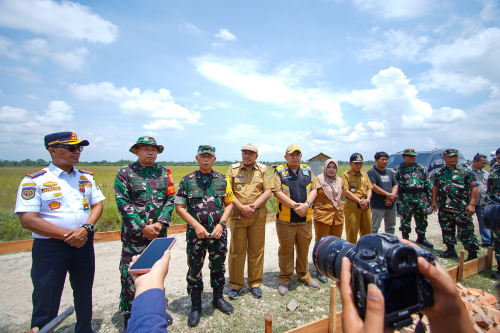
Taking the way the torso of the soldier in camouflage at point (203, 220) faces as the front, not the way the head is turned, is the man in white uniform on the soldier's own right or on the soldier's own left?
on the soldier's own right

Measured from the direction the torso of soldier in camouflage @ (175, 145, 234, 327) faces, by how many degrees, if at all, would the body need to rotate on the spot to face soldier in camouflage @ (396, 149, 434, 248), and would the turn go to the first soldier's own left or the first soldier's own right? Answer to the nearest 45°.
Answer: approximately 90° to the first soldier's own left

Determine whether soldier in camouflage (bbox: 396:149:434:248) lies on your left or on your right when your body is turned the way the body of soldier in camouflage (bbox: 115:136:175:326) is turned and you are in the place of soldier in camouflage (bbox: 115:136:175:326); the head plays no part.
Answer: on your left

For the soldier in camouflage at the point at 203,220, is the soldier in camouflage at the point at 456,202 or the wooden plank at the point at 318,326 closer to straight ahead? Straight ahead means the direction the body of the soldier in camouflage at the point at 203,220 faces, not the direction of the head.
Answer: the wooden plank

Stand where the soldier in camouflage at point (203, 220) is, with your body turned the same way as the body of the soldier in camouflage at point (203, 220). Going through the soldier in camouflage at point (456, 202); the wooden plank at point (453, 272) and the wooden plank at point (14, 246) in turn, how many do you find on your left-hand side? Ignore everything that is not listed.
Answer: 2

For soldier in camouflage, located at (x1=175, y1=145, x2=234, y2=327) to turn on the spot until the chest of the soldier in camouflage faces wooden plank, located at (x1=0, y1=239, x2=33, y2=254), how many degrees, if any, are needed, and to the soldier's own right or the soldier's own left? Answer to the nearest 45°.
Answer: approximately 135° to the soldier's own right

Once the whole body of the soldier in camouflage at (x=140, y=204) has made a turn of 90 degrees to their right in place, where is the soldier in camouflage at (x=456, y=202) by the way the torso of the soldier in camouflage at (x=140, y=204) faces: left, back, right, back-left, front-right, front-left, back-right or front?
back-left

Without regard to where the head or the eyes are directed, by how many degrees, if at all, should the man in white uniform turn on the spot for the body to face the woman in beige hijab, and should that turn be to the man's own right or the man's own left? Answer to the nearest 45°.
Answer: approximately 45° to the man's own left
